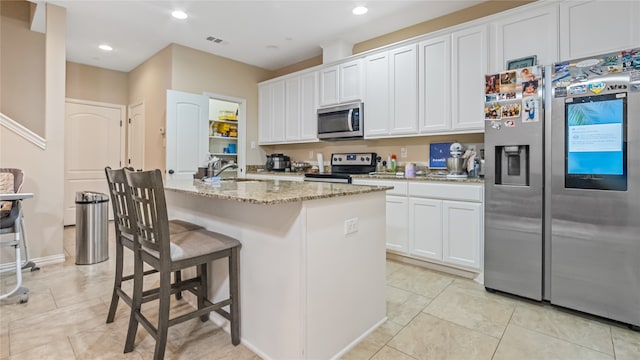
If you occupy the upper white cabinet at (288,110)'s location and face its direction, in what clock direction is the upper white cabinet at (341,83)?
the upper white cabinet at (341,83) is roughly at 9 o'clock from the upper white cabinet at (288,110).

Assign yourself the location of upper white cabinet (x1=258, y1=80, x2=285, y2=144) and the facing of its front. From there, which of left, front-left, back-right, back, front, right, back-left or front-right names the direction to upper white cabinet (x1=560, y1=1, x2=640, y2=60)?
left

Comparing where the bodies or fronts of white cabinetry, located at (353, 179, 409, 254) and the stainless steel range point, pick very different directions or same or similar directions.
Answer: same or similar directions

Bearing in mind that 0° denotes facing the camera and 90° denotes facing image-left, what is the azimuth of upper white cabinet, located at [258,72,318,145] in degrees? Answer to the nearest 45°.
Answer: approximately 45°

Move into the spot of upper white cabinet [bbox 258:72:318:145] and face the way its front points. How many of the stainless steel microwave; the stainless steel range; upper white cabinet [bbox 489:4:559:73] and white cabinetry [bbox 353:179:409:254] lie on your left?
4

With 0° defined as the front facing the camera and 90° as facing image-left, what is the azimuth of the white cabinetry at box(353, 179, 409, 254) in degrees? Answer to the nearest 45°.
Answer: approximately 45°

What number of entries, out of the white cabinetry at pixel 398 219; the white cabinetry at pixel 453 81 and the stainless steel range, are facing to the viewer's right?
0

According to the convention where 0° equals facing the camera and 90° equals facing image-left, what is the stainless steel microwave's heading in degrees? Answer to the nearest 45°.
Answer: approximately 45°

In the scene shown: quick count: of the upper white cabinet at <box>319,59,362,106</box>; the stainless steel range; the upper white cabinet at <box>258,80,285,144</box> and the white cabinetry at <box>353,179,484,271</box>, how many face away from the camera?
0

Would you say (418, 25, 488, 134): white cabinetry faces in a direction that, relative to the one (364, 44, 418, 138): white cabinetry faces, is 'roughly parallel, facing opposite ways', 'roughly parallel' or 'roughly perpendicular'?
roughly parallel

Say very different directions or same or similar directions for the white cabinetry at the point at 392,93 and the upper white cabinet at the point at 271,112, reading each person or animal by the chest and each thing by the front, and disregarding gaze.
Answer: same or similar directions

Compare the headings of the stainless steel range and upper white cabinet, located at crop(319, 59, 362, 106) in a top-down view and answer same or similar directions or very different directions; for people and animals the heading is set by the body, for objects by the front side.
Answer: same or similar directions

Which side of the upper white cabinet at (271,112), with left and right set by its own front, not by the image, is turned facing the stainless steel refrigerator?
left

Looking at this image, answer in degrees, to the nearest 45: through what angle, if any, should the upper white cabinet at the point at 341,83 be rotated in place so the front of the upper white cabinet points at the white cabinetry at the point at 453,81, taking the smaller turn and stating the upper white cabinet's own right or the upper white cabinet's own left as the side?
approximately 90° to the upper white cabinet's own left

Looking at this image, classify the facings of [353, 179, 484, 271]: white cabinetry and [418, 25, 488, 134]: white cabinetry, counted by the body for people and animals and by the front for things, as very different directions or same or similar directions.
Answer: same or similar directions

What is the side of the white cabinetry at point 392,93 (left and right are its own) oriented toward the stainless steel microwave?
right

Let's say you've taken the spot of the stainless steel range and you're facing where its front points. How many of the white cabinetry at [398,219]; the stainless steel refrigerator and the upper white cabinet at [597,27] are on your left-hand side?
3

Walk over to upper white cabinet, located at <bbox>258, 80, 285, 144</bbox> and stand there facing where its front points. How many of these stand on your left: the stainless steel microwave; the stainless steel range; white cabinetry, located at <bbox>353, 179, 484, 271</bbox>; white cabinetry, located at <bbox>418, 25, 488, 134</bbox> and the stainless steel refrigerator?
5
